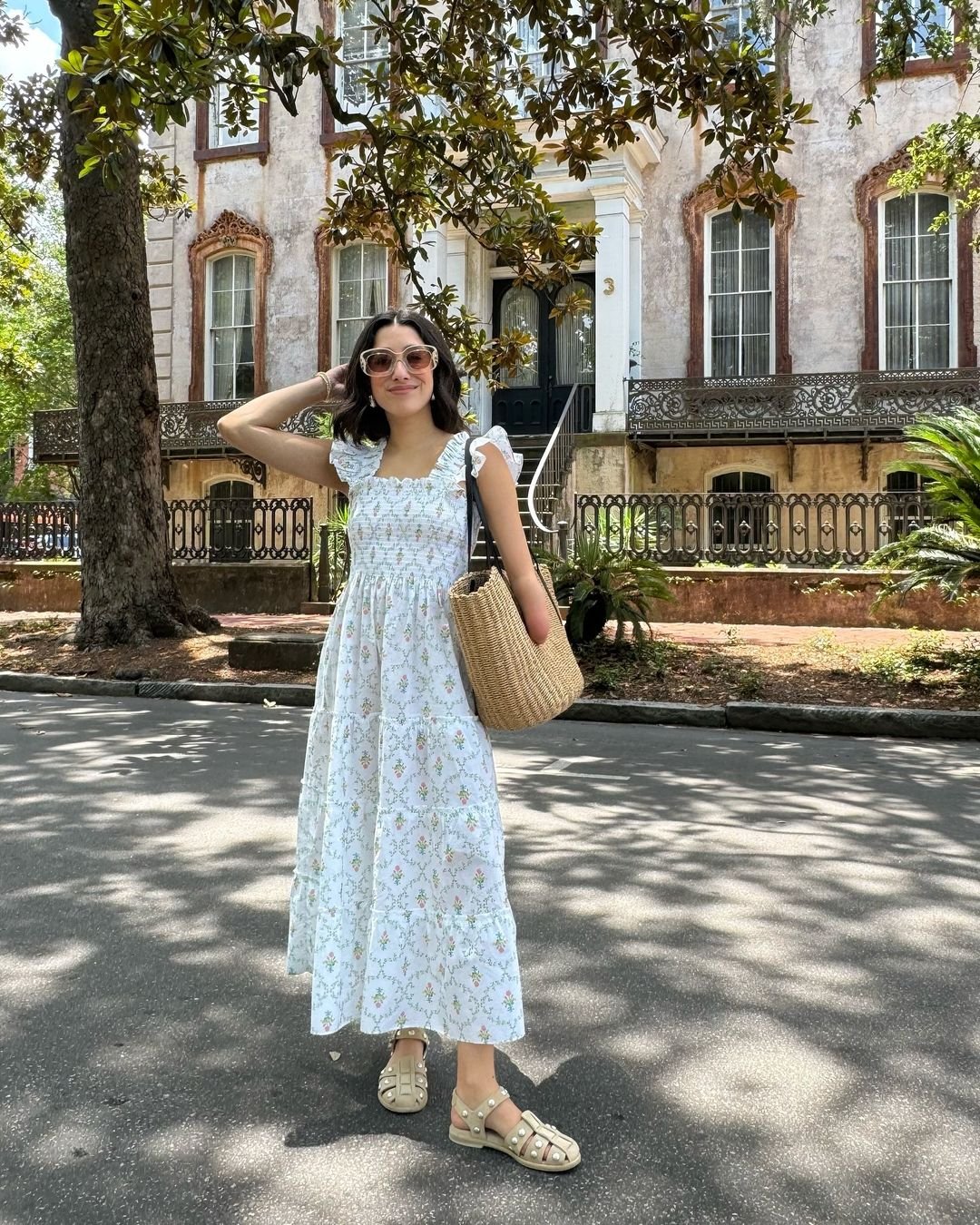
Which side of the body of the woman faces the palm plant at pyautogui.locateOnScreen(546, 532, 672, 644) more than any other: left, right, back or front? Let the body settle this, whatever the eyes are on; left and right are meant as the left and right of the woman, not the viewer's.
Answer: back

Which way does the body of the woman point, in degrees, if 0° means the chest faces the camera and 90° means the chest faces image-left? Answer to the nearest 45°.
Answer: approximately 0°

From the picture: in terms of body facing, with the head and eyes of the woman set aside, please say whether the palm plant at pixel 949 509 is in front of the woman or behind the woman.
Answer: behind
